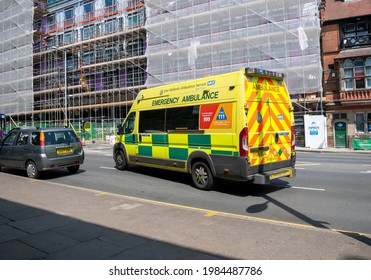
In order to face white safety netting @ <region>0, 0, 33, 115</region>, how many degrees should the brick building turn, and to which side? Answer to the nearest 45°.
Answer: approximately 90° to its right

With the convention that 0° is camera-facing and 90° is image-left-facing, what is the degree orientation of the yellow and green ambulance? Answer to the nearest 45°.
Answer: approximately 135°

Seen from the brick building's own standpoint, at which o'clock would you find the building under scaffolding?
The building under scaffolding is roughly at 3 o'clock from the brick building.

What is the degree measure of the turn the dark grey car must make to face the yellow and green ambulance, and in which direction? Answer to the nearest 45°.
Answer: approximately 180°

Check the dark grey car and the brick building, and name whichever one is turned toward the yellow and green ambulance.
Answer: the brick building

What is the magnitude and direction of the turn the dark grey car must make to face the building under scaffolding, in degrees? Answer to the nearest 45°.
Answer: approximately 45° to its right

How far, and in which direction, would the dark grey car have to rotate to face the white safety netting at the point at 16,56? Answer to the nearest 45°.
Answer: approximately 45° to its right

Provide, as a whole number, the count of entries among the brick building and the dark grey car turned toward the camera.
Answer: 1

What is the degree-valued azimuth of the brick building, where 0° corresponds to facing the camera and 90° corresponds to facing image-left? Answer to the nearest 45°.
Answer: approximately 0°

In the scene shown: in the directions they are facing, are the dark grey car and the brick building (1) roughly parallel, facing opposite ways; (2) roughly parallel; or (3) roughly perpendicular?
roughly perpendicular
